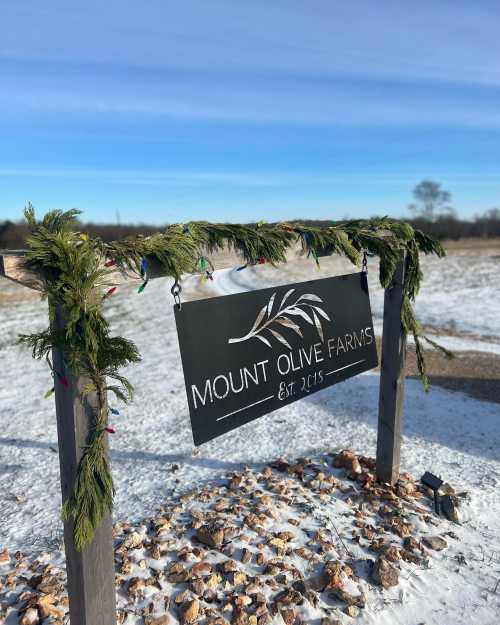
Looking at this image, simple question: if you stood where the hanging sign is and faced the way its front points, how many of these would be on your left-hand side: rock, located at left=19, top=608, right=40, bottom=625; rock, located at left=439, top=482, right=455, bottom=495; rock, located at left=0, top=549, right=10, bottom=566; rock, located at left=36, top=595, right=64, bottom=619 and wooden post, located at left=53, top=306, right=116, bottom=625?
1

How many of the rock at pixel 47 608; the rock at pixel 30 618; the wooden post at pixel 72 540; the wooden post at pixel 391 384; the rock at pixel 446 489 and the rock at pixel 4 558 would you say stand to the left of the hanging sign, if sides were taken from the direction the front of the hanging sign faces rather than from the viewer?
2

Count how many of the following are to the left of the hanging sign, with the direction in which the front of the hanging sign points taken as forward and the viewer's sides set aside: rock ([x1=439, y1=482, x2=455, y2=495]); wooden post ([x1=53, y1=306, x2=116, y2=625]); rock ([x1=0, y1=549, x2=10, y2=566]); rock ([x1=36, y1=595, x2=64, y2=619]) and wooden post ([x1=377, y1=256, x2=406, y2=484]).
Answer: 2

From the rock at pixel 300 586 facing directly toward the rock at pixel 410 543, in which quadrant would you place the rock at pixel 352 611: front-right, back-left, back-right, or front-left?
front-right

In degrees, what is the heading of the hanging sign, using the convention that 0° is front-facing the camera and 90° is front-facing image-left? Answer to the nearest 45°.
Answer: approximately 315°

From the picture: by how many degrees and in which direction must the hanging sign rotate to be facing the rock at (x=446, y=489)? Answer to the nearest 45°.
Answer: approximately 90° to its left

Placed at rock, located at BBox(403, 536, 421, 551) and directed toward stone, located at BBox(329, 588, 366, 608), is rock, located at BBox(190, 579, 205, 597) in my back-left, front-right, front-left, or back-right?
front-right

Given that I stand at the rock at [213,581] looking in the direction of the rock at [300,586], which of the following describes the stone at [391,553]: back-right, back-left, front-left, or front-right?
front-left
